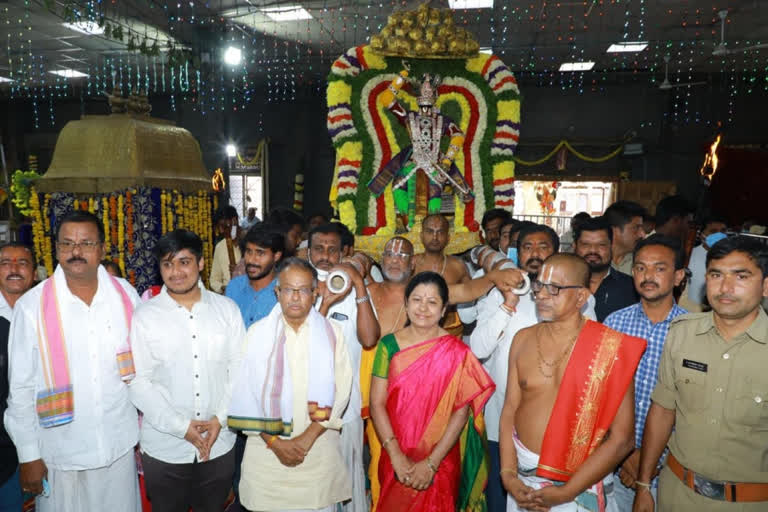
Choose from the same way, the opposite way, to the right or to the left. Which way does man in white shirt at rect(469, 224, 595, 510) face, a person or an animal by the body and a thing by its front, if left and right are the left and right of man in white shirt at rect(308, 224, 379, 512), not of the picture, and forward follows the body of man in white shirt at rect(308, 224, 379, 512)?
the same way

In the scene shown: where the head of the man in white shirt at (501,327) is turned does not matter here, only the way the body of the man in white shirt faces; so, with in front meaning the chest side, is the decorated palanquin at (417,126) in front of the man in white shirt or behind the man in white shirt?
behind

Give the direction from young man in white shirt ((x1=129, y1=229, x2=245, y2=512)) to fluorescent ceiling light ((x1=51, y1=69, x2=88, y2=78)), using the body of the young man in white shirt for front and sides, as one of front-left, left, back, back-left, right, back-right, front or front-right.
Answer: back

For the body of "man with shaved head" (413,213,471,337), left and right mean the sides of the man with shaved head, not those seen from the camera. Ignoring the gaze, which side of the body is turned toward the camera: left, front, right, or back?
front

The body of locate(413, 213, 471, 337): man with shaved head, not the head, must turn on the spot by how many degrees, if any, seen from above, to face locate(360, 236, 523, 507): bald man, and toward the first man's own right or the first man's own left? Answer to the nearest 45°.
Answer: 0° — they already face them

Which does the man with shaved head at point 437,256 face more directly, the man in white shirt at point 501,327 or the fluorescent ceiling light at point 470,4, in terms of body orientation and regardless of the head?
the man in white shirt

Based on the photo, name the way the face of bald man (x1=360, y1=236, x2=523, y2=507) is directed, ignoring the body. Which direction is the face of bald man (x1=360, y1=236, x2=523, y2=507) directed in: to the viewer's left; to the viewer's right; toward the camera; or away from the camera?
toward the camera

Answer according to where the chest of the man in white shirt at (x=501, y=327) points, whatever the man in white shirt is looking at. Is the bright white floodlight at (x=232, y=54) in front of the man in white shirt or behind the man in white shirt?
behind

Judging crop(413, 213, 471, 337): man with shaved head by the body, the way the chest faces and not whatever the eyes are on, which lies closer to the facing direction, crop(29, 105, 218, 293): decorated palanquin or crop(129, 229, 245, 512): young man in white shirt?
the young man in white shirt

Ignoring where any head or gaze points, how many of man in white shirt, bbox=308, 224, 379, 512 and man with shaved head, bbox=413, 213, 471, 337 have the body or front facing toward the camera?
2

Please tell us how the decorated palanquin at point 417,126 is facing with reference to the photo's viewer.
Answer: facing the viewer

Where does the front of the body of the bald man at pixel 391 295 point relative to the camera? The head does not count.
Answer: toward the camera

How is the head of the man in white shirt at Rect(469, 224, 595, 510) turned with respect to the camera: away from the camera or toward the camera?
toward the camera

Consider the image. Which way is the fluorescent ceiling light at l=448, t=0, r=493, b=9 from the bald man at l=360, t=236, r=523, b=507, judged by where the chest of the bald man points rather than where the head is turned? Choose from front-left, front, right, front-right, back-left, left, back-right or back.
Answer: back

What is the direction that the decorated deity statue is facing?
toward the camera

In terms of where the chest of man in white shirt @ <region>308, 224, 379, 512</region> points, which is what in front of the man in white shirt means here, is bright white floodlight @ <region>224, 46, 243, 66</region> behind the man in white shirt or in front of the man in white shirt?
behind
